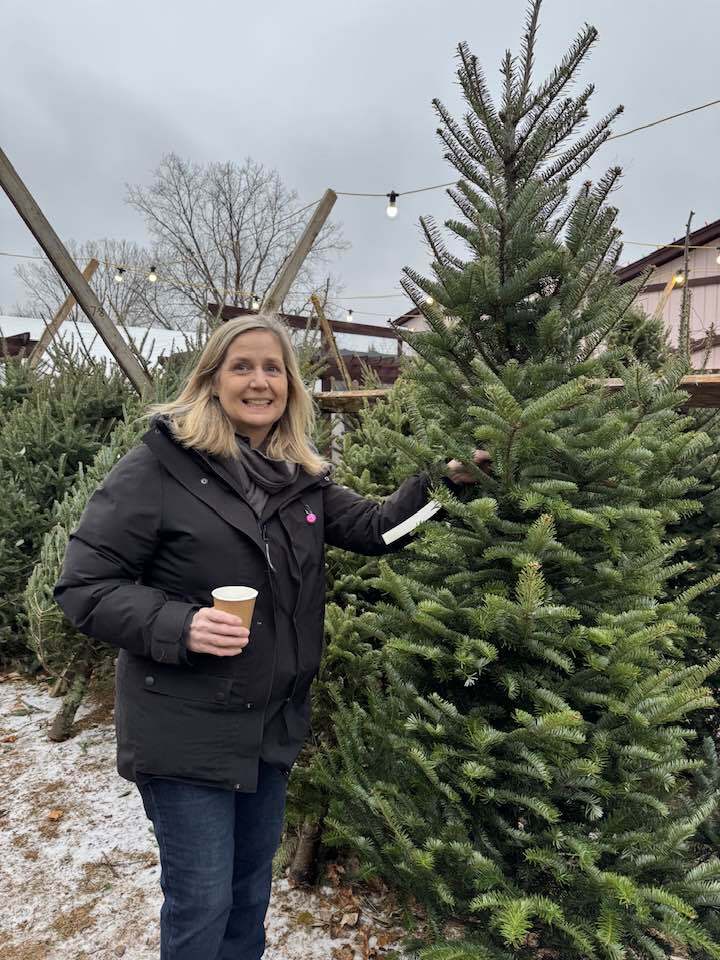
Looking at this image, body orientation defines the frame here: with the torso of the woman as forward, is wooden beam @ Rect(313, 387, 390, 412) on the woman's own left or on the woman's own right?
on the woman's own left

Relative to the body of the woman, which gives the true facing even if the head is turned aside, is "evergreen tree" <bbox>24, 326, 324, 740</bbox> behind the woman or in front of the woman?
behind

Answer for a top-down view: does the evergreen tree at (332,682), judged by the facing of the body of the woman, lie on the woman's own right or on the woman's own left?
on the woman's own left

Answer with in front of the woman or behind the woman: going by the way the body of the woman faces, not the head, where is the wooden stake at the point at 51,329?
behind

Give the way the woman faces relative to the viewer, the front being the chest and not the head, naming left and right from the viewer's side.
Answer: facing the viewer and to the right of the viewer

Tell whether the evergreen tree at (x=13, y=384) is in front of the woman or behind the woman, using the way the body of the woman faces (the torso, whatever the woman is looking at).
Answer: behind

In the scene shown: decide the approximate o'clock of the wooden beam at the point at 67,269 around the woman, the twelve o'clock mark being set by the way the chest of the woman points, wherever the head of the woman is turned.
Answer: The wooden beam is roughly at 7 o'clock from the woman.
